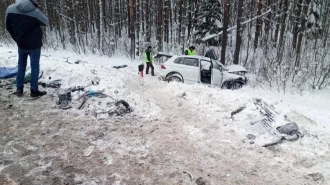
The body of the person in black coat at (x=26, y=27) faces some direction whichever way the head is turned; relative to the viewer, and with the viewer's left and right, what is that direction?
facing away from the viewer and to the right of the viewer

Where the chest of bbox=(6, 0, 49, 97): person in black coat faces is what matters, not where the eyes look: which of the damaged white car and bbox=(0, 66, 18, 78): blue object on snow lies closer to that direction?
the damaged white car

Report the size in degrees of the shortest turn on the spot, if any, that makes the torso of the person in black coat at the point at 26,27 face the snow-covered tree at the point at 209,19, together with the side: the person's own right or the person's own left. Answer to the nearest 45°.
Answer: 0° — they already face it

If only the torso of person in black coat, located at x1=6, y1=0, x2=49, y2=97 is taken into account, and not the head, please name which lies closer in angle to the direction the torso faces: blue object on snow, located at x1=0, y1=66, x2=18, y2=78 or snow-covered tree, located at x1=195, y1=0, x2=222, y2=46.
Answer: the snow-covered tree

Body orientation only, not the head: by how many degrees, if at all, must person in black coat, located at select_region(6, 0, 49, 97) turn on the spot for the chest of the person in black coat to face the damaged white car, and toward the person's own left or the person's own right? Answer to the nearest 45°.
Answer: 0° — they already face it

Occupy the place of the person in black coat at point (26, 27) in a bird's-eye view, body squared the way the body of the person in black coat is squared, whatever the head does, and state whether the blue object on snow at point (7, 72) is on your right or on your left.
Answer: on your left
